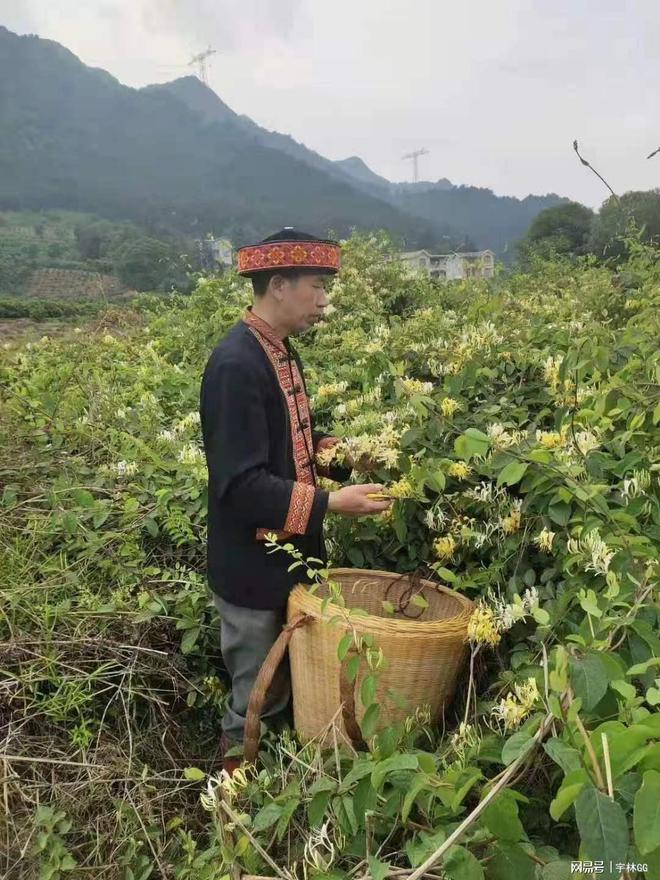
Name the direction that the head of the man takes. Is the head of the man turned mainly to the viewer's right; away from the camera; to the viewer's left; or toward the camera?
to the viewer's right

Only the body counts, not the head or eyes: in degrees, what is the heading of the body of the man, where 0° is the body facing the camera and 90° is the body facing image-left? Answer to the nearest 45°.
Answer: approximately 270°

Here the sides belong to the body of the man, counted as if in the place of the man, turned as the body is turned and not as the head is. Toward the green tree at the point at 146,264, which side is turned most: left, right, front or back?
left

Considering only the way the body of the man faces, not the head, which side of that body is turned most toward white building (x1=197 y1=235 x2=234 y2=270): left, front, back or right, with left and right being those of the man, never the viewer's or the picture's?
left
